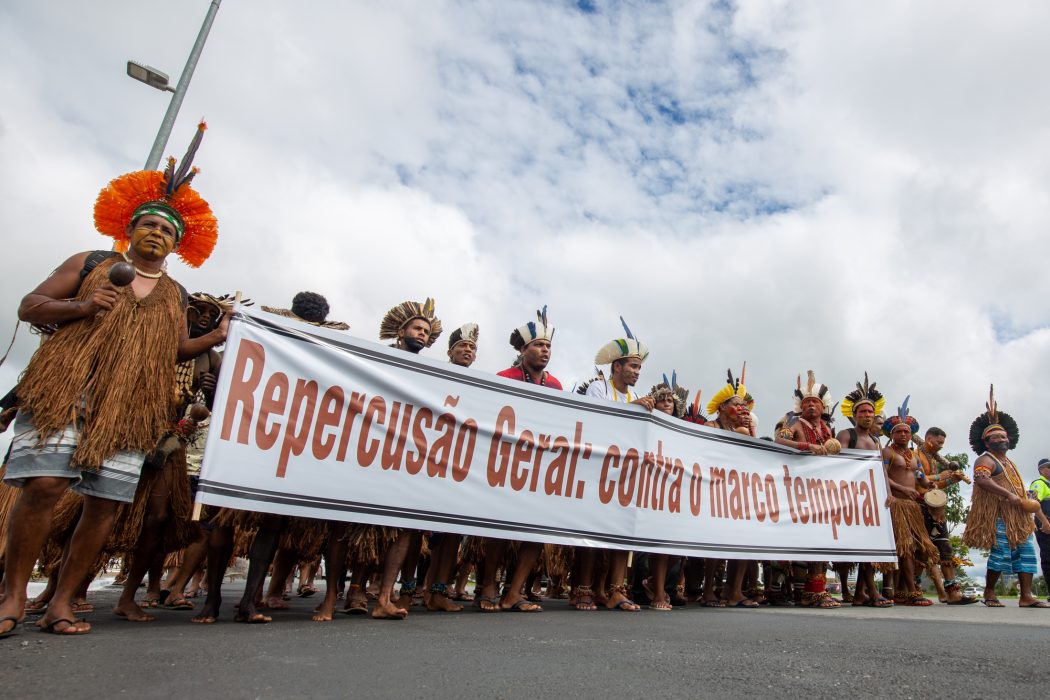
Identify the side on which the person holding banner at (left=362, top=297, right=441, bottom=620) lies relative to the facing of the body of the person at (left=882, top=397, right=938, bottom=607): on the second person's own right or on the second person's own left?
on the second person's own right

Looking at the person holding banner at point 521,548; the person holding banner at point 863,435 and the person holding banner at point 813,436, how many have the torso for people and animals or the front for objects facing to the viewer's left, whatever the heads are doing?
0

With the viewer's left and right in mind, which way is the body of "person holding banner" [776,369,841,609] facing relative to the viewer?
facing the viewer and to the right of the viewer

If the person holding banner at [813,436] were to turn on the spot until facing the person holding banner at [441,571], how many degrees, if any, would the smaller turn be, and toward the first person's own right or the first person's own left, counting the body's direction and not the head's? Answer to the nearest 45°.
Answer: approximately 90° to the first person's own right

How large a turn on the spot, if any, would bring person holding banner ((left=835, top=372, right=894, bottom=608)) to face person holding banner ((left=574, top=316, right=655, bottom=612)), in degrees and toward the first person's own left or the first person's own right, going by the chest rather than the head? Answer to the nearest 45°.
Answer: approximately 90° to the first person's own right

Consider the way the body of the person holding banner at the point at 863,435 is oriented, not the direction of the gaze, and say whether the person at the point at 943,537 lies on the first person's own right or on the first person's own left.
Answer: on the first person's own left

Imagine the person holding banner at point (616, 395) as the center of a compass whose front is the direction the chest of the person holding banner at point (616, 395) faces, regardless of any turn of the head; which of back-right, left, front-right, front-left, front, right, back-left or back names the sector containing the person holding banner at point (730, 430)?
left

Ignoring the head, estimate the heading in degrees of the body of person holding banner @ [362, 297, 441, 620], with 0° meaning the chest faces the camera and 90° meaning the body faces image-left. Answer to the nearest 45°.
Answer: approximately 315°

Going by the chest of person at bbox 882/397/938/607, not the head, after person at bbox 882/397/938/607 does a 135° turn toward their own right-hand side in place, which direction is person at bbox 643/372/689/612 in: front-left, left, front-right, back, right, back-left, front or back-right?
front-left

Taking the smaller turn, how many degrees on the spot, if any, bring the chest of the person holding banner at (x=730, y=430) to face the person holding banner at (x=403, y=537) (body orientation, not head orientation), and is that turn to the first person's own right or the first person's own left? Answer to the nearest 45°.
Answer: approximately 90° to the first person's own right

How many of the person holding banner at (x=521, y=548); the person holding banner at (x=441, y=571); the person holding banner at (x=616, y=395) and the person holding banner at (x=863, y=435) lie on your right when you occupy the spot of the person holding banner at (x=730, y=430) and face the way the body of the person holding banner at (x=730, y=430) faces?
3
